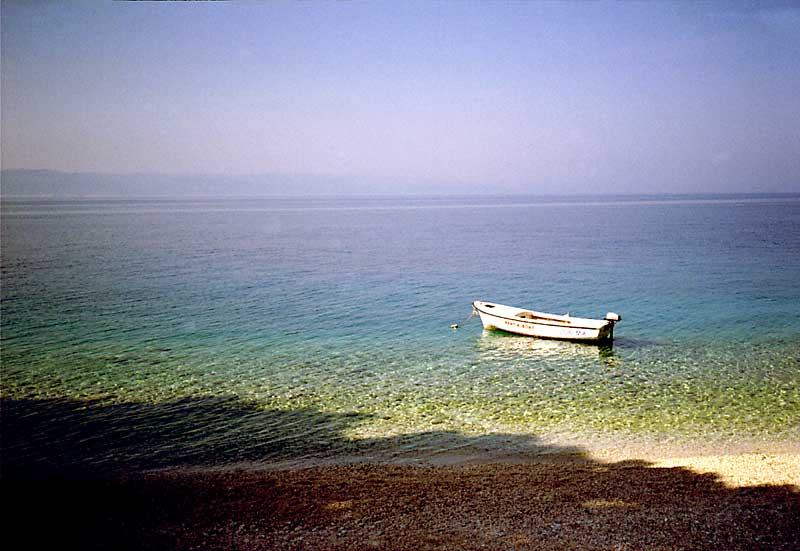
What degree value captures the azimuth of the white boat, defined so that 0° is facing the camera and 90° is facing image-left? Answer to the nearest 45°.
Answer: approximately 135°
